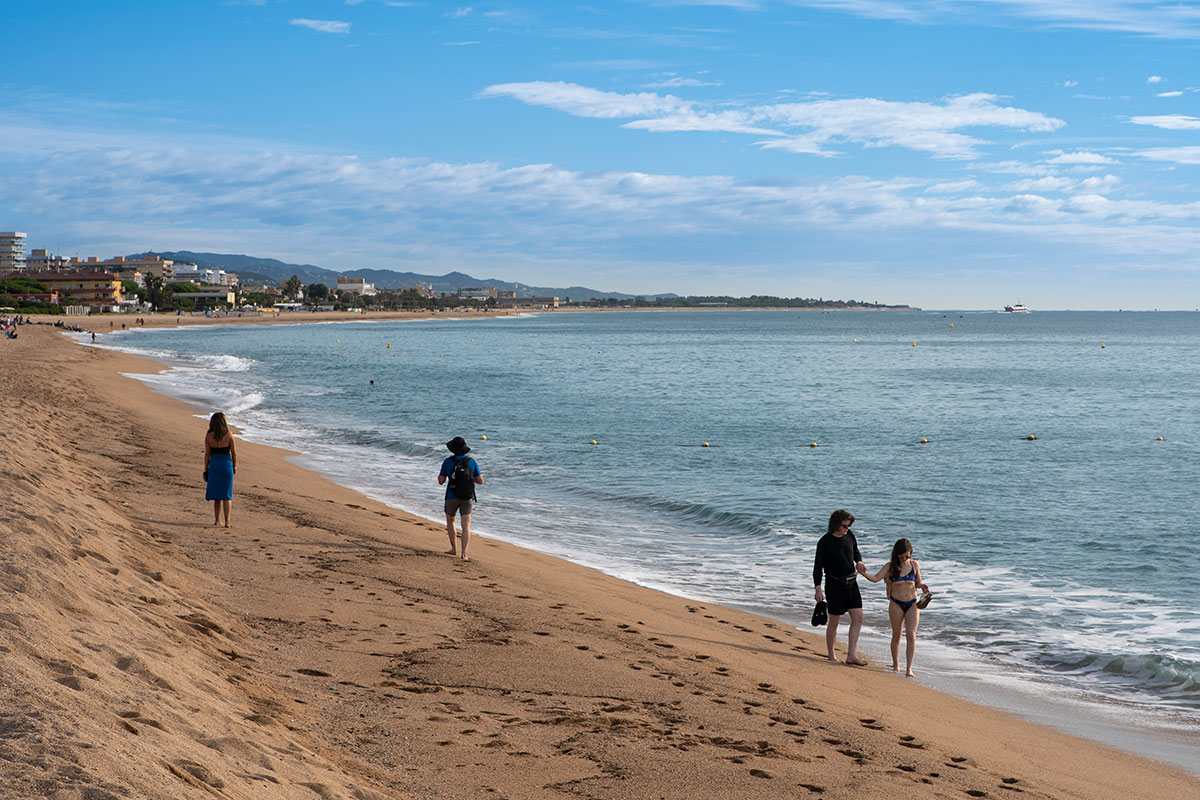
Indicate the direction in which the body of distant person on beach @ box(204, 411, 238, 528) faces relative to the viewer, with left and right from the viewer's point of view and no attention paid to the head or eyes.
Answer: facing away from the viewer

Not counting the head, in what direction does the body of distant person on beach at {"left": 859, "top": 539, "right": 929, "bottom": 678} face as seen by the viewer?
toward the camera

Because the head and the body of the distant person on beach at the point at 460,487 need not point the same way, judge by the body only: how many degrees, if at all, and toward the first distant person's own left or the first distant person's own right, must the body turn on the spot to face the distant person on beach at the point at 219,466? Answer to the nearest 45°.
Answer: approximately 90° to the first distant person's own left

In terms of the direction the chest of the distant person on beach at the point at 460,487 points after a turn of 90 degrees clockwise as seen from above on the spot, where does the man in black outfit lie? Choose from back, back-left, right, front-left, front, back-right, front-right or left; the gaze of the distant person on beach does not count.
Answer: front-right

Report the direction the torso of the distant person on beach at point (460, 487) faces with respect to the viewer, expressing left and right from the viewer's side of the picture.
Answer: facing away from the viewer

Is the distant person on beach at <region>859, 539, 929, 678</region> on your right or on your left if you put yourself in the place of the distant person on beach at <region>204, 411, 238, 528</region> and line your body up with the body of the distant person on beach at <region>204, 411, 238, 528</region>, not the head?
on your right

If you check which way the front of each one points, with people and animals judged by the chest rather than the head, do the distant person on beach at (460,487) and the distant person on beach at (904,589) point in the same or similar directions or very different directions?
very different directions

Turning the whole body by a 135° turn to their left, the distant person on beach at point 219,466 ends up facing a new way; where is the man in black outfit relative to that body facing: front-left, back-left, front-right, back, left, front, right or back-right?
left

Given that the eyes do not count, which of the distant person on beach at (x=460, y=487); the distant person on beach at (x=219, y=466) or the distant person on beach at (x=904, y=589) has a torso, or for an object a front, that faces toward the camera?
the distant person on beach at (x=904, y=589)

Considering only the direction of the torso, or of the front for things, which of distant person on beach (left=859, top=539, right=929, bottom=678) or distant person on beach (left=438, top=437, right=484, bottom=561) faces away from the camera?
distant person on beach (left=438, top=437, right=484, bottom=561)

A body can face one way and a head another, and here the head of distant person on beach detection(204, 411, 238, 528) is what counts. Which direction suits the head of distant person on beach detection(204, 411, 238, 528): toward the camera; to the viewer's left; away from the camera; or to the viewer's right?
away from the camera

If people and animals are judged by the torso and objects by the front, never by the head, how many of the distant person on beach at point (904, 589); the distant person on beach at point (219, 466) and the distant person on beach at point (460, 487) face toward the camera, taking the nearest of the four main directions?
1
